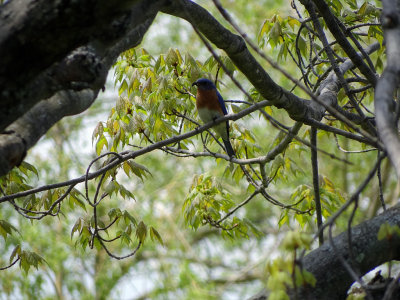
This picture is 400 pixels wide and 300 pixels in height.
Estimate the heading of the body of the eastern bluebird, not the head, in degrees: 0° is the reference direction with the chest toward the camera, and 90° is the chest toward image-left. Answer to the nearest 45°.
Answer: approximately 45°
